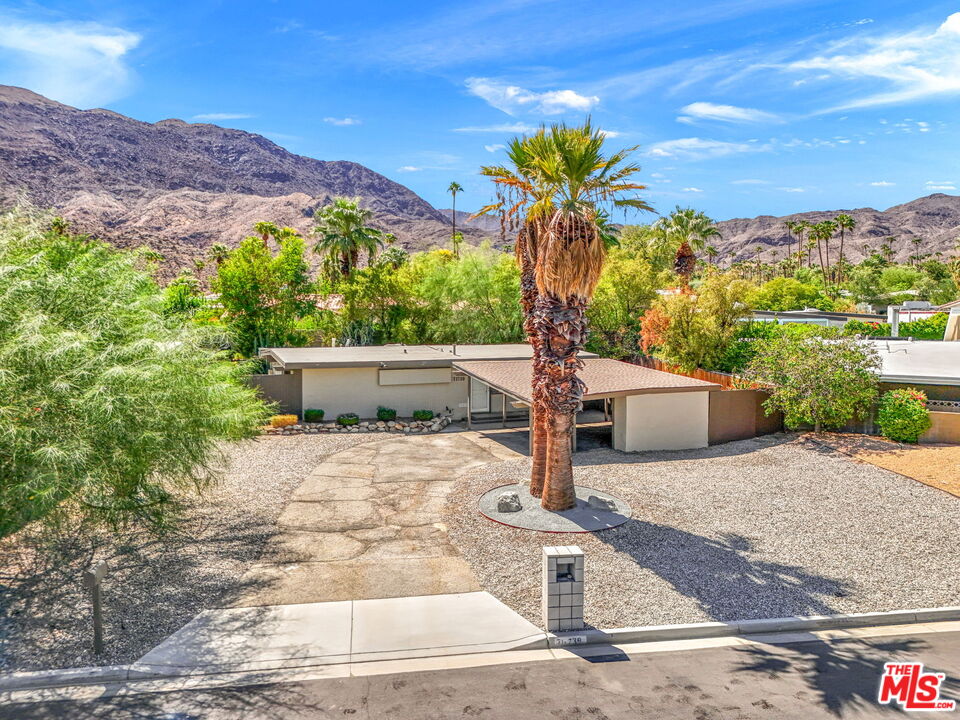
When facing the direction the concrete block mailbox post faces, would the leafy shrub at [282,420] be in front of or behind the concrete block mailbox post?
behind

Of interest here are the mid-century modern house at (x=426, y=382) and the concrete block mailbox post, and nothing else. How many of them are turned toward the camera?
2

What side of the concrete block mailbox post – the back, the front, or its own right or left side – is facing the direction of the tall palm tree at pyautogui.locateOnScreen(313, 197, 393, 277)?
back

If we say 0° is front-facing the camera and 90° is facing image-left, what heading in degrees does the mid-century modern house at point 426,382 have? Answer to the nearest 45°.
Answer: approximately 0°

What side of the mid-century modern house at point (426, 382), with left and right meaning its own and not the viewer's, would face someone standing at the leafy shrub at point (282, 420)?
right

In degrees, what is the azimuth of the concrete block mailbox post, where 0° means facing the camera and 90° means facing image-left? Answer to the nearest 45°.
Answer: approximately 0°

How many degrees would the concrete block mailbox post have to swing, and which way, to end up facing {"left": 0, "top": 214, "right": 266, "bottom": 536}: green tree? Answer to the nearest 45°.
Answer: approximately 90° to its right

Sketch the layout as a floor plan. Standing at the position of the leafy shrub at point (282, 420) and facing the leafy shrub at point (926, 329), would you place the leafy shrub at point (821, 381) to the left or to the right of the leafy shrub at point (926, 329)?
right

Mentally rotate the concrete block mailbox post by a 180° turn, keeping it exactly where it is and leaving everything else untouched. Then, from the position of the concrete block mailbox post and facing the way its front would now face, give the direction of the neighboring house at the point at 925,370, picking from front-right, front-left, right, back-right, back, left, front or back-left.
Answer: front-right

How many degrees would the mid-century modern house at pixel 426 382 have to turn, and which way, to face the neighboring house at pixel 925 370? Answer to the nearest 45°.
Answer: approximately 90° to its left

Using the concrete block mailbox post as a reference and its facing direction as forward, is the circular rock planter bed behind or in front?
behind

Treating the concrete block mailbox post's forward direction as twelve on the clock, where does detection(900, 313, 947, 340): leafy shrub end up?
The leafy shrub is roughly at 7 o'clock from the concrete block mailbox post.

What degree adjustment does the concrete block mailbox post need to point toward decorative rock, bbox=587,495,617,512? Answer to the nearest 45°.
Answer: approximately 180°
